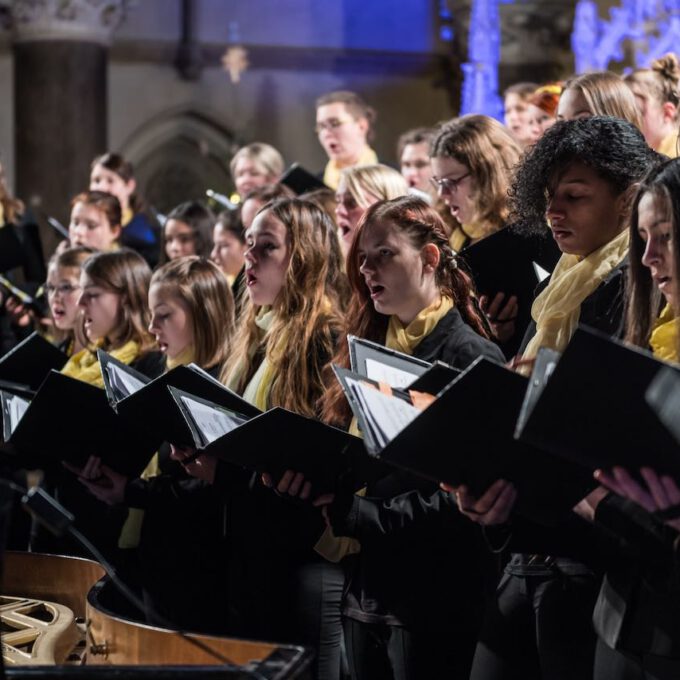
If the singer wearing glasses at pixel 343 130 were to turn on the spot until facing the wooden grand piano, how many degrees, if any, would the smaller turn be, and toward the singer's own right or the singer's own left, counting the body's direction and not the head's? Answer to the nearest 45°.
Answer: approximately 45° to the singer's own left

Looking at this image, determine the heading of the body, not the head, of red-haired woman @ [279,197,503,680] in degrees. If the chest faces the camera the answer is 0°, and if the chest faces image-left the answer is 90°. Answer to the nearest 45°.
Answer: approximately 45°

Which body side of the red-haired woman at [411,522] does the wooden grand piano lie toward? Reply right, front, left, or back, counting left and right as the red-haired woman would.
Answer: front

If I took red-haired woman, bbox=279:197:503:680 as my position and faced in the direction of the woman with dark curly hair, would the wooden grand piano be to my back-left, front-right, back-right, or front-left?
back-right

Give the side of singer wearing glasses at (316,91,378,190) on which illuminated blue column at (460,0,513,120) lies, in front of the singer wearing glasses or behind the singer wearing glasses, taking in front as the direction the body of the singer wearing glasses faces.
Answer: behind

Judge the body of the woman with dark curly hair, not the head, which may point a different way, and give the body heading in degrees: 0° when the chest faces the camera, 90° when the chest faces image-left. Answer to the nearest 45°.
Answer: approximately 45°

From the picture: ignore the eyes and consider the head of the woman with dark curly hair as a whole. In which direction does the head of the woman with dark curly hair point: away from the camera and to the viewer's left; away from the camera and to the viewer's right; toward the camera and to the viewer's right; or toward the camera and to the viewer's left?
toward the camera and to the viewer's left

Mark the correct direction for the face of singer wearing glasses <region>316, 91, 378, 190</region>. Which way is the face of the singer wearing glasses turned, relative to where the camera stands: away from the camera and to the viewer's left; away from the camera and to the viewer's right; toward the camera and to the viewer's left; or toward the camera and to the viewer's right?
toward the camera and to the viewer's left

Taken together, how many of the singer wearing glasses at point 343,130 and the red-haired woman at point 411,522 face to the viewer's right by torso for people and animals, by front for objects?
0

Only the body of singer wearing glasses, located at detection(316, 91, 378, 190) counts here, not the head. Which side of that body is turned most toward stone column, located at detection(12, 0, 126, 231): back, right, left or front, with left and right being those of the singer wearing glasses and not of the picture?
right

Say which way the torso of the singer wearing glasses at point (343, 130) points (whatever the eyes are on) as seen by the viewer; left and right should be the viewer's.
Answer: facing the viewer and to the left of the viewer

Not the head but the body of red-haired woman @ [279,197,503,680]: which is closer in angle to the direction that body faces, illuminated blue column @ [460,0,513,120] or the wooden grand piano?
the wooden grand piano
